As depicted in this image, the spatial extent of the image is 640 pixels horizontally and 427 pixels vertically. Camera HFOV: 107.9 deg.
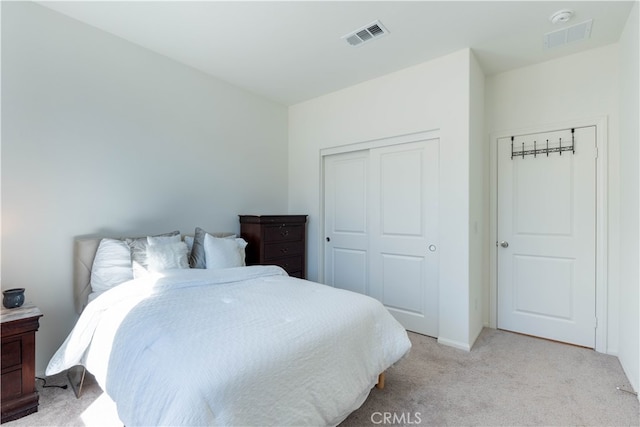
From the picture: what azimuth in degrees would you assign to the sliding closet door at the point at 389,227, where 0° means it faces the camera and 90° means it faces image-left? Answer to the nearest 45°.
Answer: approximately 45°

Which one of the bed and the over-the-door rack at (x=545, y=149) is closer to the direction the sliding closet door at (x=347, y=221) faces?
the bed

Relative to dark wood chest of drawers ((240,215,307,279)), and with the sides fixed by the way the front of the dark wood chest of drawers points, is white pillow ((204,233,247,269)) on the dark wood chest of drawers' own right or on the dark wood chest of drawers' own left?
on the dark wood chest of drawers' own right

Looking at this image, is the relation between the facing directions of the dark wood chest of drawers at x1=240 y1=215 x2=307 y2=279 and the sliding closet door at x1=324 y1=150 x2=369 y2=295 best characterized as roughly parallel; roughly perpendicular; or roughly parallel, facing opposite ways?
roughly perpendicular

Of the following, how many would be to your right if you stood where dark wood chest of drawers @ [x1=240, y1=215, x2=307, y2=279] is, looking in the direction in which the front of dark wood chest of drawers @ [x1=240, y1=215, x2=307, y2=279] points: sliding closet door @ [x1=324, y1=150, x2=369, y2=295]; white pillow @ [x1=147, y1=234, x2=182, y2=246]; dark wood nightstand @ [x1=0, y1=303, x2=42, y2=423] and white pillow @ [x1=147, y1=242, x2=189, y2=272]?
3

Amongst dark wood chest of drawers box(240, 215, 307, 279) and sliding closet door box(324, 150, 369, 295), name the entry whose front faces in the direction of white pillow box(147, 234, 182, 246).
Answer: the sliding closet door

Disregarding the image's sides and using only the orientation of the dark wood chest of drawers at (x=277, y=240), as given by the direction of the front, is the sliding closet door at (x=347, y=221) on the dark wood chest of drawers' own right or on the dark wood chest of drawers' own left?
on the dark wood chest of drawers' own left
